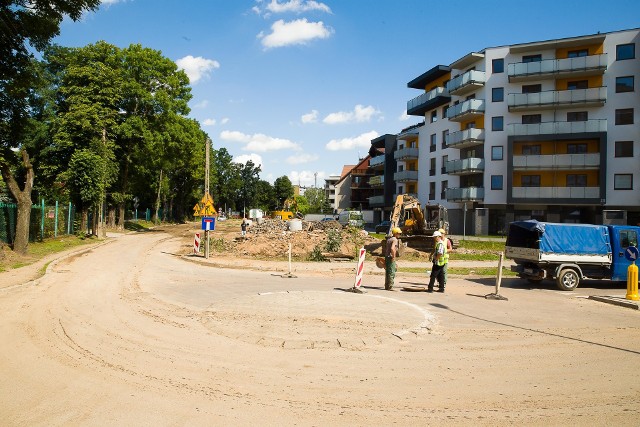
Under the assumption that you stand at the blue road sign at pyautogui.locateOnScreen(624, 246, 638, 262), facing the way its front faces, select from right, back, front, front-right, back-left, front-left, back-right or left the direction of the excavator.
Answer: back-right

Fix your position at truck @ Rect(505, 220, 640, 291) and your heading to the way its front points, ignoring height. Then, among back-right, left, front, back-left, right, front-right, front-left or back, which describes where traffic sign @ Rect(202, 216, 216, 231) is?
back-left

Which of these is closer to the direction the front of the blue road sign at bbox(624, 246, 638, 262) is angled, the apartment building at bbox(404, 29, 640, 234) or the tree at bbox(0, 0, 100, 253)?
the tree

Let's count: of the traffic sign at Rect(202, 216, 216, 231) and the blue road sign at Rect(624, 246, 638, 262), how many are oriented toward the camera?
2

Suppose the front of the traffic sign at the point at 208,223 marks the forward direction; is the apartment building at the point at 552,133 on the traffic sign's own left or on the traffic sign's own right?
on the traffic sign's own left

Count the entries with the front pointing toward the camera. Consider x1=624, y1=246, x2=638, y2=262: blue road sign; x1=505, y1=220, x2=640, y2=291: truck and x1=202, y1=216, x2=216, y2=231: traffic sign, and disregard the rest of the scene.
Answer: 2

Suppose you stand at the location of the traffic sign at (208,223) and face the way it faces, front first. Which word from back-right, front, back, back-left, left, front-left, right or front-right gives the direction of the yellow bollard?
front-left

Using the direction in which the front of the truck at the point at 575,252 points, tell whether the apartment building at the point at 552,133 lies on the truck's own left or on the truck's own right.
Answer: on the truck's own left

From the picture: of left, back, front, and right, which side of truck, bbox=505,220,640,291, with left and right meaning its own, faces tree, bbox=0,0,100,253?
back

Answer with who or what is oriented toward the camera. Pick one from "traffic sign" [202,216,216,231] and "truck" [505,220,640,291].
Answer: the traffic sign

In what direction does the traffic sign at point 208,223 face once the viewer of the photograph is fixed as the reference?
facing the viewer

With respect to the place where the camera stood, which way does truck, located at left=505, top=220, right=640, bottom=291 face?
facing away from the viewer and to the right of the viewer
